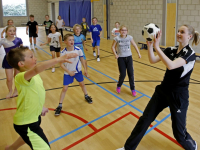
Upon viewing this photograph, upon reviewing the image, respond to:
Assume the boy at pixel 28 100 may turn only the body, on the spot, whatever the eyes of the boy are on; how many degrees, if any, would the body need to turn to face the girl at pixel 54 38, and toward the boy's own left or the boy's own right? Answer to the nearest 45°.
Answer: approximately 90° to the boy's own left

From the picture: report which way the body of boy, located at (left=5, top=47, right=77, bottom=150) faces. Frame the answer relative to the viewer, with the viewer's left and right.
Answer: facing to the right of the viewer

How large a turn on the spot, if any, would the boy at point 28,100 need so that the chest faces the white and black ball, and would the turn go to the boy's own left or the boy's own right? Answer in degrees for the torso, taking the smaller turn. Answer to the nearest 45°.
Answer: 0° — they already face it

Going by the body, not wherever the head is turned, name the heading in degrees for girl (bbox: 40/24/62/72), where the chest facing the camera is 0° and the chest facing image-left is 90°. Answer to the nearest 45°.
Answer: approximately 0°

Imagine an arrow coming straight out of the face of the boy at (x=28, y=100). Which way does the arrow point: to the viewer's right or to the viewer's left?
to the viewer's right

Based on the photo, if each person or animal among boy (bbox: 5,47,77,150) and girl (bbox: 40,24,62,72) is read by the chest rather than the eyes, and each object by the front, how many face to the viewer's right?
1

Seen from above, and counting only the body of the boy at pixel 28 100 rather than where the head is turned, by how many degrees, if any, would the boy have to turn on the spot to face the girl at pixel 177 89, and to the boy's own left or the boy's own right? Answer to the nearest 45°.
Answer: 0° — they already face them

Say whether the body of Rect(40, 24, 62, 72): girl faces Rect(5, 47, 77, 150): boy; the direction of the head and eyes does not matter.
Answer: yes
